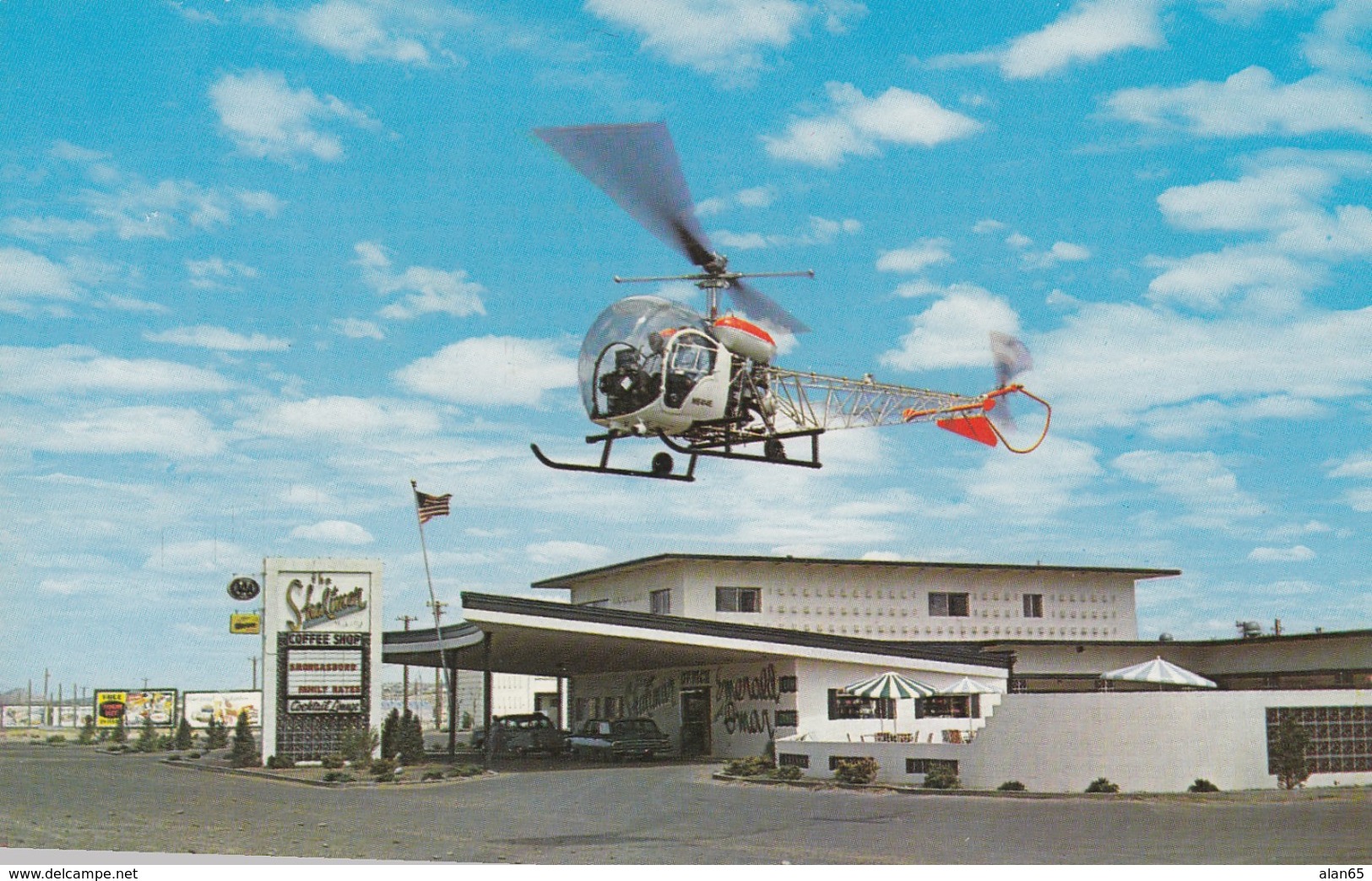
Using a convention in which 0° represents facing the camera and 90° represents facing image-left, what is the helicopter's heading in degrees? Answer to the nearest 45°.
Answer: approximately 45°

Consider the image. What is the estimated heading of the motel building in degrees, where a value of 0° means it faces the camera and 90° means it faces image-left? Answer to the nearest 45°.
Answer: approximately 45°

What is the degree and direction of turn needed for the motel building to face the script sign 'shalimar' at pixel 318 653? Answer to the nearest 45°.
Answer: approximately 45° to its right

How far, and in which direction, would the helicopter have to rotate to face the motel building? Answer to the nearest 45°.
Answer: approximately 135° to its right

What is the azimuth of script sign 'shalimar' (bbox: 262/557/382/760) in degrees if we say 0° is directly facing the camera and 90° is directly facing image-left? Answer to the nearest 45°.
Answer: approximately 0°

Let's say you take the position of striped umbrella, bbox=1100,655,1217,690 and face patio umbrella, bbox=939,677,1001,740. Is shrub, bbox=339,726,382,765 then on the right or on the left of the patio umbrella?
left

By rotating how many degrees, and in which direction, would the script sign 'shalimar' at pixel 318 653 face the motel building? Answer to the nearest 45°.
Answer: approximately 90° to its left

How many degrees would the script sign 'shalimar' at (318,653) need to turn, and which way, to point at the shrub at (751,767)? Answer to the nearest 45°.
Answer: approximately 45° to its left

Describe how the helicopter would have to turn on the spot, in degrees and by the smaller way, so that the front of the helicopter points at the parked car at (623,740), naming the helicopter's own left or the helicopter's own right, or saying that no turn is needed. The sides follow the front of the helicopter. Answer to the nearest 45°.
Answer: approximately 135° to the helicopter's own right
